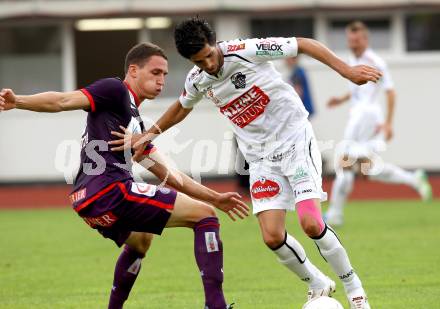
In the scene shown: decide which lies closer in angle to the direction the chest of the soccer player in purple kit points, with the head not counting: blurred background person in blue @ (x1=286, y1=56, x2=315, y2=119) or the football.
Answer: the football

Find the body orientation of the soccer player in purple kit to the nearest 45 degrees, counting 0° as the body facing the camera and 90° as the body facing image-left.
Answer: approximately 270°

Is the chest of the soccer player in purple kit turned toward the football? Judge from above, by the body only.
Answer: yes
